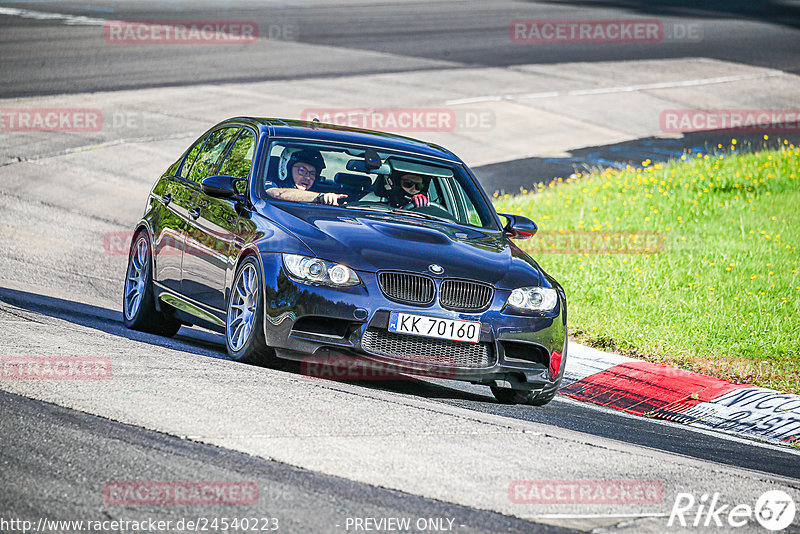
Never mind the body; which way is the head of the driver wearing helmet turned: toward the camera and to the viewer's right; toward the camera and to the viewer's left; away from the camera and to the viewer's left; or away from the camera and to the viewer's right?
toward the camera and to the viewer's right

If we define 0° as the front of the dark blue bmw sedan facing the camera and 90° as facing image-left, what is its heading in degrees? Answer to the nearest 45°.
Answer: approximately 315°

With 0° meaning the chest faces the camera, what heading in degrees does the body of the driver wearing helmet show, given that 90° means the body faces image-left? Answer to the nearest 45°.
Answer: approximately 315°

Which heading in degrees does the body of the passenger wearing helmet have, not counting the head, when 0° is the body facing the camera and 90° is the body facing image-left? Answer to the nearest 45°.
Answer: approximately 315°

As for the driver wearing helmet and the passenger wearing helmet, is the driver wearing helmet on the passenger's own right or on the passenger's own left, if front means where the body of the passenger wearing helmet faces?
on the passenger's own left

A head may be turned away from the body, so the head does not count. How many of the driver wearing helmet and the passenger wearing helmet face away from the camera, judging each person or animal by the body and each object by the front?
0
